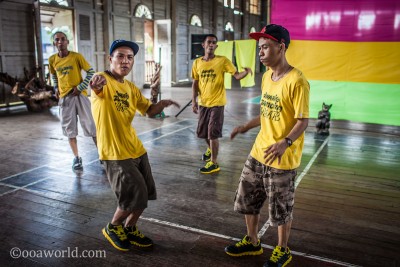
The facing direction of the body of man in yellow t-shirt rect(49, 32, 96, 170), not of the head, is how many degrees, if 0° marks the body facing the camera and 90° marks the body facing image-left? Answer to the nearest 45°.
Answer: approximately 0°

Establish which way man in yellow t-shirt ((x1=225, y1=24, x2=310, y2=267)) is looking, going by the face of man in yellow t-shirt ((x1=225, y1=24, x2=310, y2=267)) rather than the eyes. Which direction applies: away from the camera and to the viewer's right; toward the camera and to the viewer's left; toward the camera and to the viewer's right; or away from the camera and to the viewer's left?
toward the camera and to the viewer's left

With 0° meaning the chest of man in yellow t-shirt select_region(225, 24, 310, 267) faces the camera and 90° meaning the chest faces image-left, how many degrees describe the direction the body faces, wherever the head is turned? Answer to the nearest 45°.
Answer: approximately 45°

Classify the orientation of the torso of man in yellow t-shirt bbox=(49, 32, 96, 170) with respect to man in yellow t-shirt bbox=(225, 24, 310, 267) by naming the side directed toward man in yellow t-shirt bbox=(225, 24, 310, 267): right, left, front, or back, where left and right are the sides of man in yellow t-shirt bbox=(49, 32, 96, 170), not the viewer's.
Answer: front

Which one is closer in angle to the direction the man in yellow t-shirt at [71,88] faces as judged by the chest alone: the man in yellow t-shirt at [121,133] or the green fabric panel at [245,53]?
the man in yellow t-shirt

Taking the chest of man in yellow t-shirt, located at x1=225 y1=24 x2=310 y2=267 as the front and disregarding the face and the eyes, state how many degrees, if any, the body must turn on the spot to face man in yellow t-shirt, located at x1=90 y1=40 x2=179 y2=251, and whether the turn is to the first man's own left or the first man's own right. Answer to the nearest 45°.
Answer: approximately 45° to the first man's own right

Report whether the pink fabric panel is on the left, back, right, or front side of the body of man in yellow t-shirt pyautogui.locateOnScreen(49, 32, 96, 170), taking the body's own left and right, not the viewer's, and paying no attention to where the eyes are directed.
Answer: left

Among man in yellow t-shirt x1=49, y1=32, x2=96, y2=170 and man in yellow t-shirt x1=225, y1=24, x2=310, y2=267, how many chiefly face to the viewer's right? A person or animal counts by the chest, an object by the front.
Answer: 0

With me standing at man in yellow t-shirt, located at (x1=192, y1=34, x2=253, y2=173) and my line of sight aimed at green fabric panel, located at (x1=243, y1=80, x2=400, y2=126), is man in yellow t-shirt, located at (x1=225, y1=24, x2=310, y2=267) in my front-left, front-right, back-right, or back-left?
back-right

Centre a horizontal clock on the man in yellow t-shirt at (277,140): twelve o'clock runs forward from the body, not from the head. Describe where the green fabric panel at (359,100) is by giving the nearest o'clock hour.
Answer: The green fabric panel is roughly at 5 o'clock from the man in yellow t-shirt.

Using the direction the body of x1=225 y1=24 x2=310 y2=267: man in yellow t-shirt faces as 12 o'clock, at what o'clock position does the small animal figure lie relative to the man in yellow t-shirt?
The small animal figure is roughly at 5 o'clock from the man in yellow t-shirt.

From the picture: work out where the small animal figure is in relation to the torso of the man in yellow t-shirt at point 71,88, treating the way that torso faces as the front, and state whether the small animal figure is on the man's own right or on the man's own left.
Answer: on the man's own left
